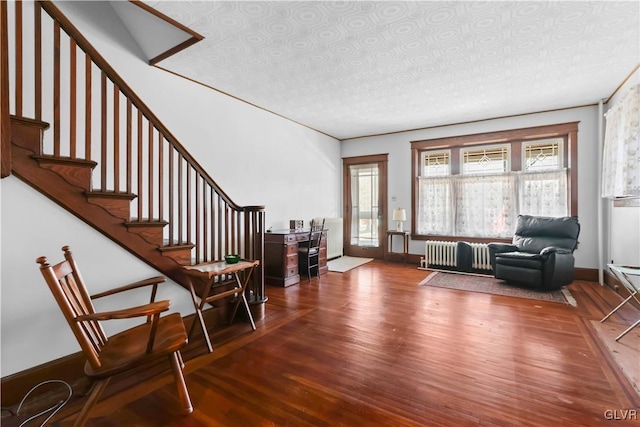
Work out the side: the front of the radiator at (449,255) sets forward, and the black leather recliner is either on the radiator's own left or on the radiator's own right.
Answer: on the radiator's own left

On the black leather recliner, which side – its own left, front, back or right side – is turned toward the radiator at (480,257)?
right

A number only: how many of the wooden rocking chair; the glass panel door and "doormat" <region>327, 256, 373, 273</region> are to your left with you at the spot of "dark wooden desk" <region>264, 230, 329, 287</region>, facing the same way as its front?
2

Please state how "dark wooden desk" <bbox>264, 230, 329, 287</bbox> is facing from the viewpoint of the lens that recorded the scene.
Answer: facing the viewer and to the right of the viewer

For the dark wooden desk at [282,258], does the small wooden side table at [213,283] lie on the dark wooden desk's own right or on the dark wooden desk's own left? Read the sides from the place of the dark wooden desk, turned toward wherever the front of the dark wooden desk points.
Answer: on the dark wooden desk's own right

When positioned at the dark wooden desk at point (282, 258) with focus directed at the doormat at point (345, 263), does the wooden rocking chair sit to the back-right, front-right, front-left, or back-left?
back-right

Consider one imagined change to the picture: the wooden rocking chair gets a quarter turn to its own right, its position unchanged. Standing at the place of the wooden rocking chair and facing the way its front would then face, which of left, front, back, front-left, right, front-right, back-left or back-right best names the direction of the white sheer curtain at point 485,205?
left

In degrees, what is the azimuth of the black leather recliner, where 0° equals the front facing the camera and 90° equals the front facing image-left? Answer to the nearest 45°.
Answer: approximately 45°

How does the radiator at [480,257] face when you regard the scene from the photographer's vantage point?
facing the viewer

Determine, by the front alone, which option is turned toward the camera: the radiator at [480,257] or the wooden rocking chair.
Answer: the radiator

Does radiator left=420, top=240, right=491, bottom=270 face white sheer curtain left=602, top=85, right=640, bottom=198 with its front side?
no

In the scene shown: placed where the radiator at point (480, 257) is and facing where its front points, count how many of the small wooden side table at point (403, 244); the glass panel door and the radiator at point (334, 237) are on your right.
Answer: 3

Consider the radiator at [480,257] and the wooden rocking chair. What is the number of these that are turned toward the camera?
1

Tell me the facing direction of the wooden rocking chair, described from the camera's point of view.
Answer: facing to the right of the viewer

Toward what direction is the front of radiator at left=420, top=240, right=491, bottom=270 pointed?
toward the camera

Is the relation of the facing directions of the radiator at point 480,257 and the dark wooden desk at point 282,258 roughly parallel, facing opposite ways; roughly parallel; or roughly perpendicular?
roughly perpendicular
